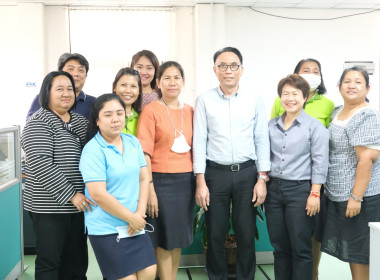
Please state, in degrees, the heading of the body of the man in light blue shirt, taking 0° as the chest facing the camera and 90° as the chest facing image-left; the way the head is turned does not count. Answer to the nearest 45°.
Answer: approximately 0°

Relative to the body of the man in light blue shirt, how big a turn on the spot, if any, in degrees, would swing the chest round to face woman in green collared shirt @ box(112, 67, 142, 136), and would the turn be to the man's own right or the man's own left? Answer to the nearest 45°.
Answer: approximately 90° to the man's own right

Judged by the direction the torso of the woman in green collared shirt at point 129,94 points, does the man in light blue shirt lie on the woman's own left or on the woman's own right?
on the woman's own left

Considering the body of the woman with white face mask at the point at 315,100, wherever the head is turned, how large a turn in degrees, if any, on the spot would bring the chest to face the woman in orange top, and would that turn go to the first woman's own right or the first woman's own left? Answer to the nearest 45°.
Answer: approximately 45° to the first woman's own right

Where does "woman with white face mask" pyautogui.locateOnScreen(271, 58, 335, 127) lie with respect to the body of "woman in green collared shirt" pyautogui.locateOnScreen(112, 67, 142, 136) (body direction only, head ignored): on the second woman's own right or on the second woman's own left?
on the second woman's own left
